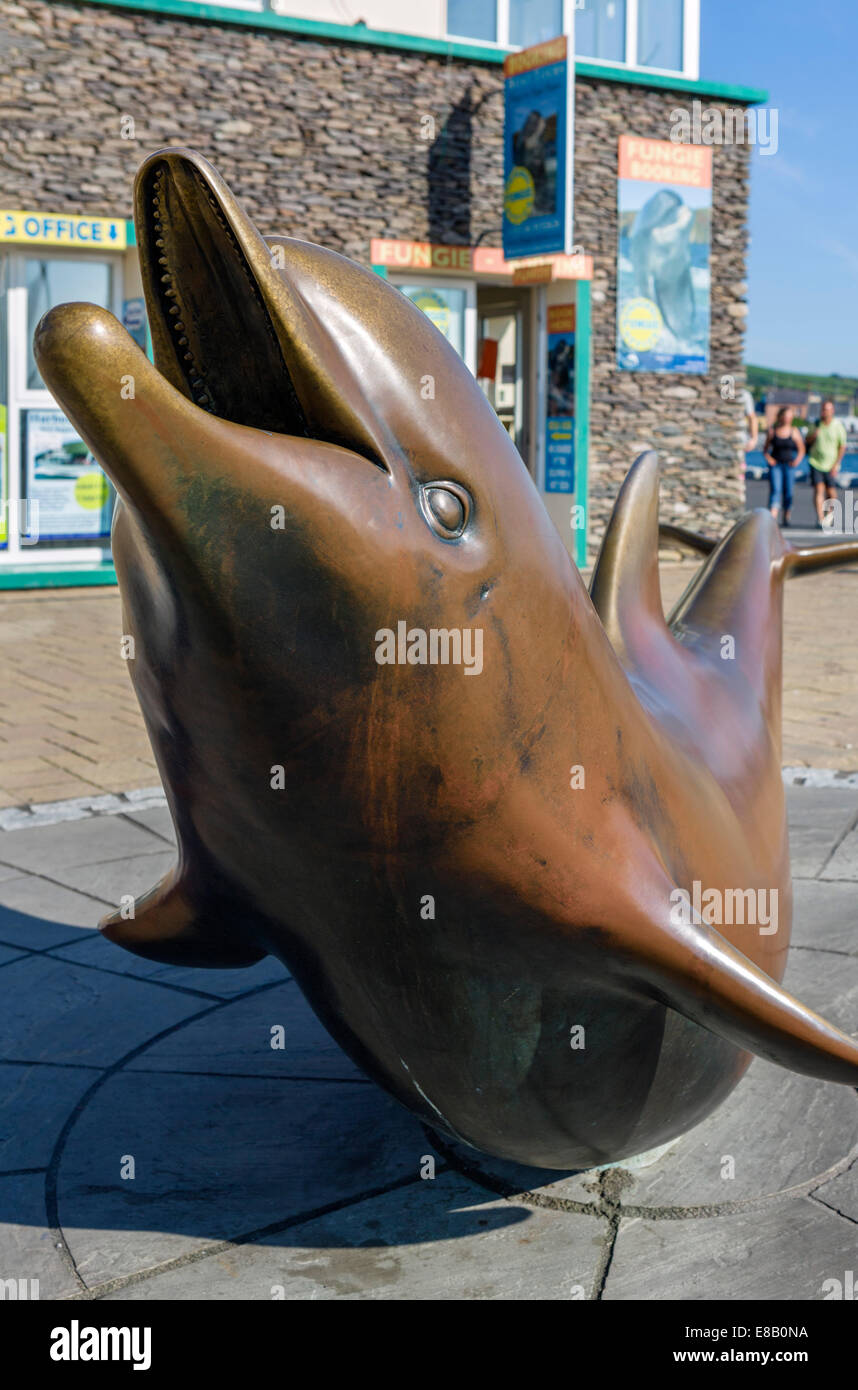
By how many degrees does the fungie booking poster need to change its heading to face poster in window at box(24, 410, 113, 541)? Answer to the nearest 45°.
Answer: approximately 45° to its right

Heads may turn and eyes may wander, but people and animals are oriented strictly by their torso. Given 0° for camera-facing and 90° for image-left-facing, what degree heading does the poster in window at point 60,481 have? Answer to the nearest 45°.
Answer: approximately 0°

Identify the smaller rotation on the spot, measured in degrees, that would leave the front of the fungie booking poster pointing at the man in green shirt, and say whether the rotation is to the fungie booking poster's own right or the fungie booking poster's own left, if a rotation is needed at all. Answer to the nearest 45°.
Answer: approximately 135° to the fungie booking poster's own left
